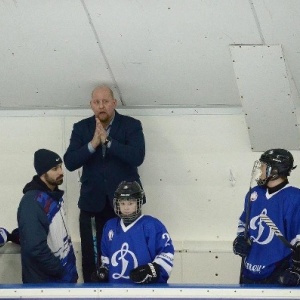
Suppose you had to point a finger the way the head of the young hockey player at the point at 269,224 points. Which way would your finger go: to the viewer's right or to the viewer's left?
to the viewer's left

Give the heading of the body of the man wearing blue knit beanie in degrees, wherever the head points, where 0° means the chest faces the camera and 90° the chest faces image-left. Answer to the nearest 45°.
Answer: approximately 315°

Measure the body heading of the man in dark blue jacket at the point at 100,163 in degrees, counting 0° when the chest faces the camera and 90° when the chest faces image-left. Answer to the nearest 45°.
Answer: approximately 0°

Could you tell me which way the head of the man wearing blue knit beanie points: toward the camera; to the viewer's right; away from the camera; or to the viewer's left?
to the viewer's right

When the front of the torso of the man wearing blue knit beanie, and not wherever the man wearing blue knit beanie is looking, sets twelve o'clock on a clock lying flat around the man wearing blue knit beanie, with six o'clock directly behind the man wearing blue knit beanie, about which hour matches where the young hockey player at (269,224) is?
The young hockey player is roughly at 11 o'clock from the man wearing blue knit beanie.

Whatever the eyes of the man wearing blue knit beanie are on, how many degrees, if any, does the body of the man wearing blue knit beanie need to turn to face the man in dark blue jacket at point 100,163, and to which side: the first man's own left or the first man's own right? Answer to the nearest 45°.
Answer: approximately 90° to the first man's own left
